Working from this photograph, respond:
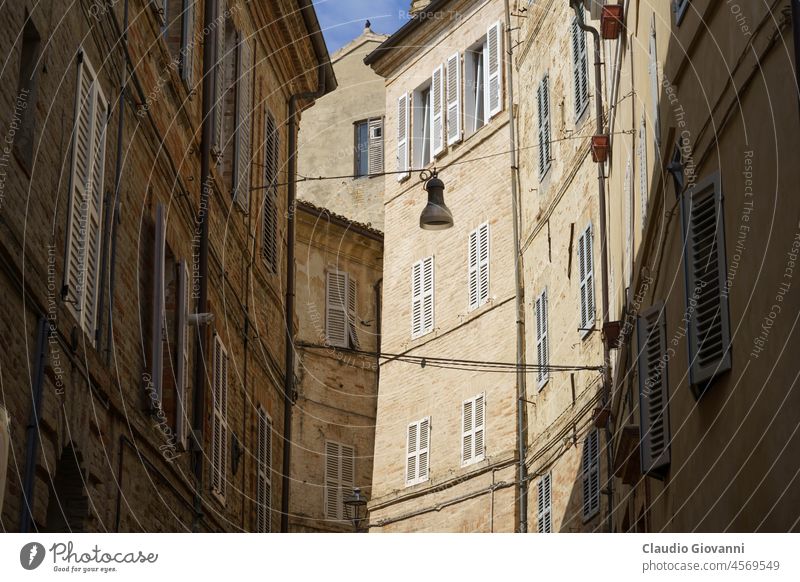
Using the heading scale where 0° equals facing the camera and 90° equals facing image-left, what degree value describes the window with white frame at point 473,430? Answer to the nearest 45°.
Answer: approximately 45°

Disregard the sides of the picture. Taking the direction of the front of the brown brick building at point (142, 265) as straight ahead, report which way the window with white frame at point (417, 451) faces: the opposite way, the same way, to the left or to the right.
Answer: to the right

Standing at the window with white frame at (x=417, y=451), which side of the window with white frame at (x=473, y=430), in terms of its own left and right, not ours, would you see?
right

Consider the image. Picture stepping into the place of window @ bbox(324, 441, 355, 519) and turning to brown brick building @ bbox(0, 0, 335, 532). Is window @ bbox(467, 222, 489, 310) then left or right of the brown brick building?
left

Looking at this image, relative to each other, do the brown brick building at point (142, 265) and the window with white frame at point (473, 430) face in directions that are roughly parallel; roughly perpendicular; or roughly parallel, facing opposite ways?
roughly perpendicular

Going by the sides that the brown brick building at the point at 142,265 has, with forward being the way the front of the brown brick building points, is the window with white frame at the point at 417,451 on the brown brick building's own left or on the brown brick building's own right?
on the brown brick building's own left

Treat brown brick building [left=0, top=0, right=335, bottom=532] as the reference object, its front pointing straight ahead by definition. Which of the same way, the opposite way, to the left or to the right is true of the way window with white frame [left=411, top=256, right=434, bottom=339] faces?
to the right

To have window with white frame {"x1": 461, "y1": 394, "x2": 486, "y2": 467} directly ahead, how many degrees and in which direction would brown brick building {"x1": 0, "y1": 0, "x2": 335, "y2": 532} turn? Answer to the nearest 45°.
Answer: approximately 90° to its left

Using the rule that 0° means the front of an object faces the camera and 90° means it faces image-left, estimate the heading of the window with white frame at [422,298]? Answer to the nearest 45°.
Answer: approximately 45°
